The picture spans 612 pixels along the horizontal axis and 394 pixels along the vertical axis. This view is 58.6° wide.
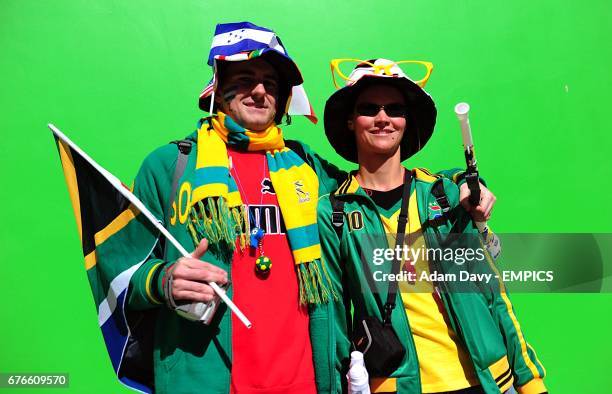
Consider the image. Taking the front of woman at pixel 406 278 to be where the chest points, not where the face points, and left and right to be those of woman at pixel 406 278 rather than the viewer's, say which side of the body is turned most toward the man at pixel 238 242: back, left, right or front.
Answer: right

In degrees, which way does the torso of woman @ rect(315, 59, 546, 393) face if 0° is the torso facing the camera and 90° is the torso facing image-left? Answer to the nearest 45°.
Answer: approximately 0°
